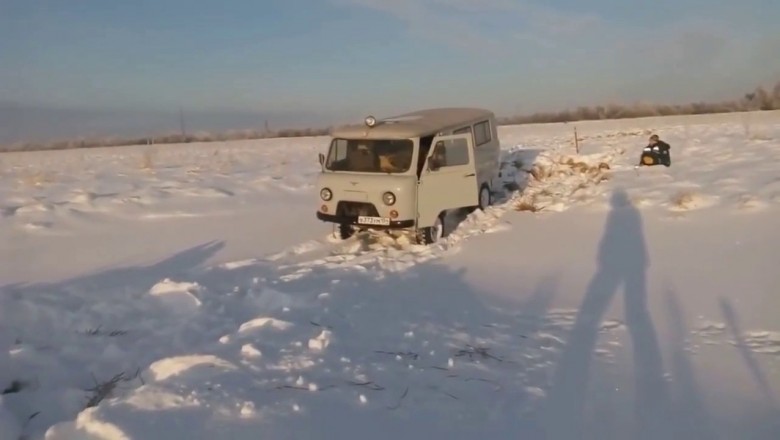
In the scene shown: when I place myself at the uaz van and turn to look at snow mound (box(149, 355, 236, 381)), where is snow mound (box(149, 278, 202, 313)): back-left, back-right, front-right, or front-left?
front-right

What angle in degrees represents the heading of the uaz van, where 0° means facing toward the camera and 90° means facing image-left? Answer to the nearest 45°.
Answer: approximately 45°

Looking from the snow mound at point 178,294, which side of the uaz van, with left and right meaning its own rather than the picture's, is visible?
front

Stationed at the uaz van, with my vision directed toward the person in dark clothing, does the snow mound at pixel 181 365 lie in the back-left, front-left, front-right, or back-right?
back-right

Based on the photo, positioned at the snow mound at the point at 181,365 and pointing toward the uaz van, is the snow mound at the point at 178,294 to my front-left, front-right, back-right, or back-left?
front-left

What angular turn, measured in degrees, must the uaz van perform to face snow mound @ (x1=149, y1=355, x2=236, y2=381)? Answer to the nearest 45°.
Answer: approximately 45° to its left

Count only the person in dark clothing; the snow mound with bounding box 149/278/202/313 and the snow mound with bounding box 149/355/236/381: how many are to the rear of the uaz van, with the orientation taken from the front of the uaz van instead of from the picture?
1

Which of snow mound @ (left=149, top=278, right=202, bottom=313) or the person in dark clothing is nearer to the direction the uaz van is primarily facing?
the snow mound

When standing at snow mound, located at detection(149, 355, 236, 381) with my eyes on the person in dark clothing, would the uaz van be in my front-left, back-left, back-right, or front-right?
front-left

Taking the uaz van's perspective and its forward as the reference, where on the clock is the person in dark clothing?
The person in dark clothing is roughly at 6 o'clock from the uaz van.
